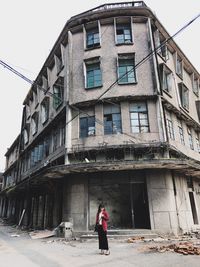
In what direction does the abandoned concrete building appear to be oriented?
toward the camera

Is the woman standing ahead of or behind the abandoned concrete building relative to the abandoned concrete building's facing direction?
ahead
